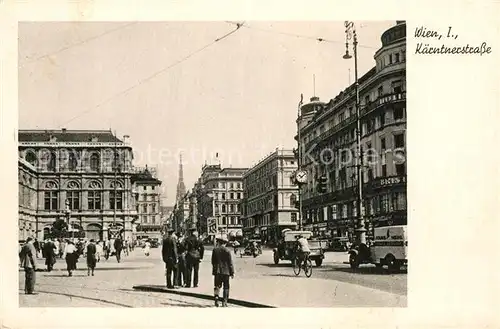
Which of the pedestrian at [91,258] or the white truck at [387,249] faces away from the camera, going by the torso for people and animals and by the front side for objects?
the pedestrian

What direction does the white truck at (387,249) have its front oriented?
to the viewer's left

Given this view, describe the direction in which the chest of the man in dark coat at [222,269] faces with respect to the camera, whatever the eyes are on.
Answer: away from the camera

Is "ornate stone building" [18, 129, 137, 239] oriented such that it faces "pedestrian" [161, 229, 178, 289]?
yes

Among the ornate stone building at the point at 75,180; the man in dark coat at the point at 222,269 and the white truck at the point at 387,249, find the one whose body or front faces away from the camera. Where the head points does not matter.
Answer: the man in dark coat

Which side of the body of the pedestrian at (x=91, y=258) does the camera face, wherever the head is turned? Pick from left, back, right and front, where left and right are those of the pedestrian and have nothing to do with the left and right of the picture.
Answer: back
